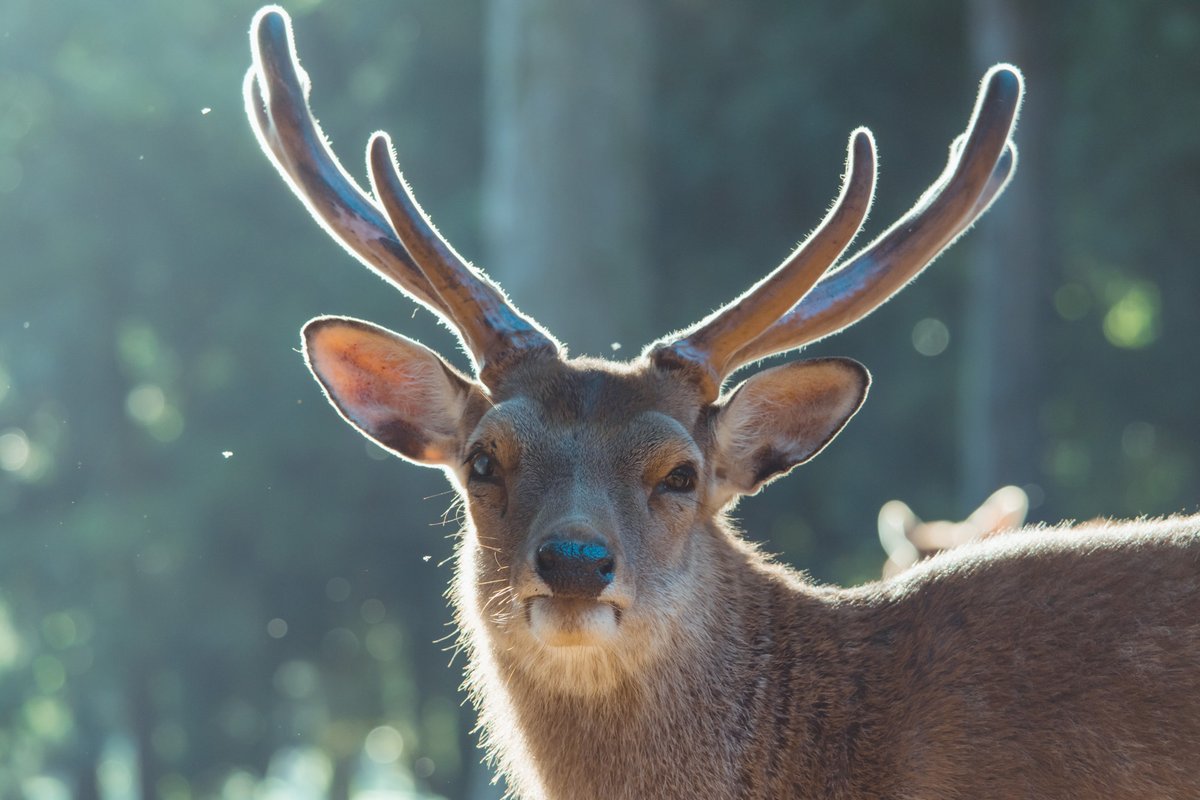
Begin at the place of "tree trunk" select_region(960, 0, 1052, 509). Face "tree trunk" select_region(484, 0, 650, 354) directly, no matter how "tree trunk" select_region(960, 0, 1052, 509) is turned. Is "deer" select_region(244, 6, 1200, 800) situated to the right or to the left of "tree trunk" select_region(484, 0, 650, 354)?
left

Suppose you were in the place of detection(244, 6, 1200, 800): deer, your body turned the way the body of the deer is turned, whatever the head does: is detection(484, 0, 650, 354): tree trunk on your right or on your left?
on your right

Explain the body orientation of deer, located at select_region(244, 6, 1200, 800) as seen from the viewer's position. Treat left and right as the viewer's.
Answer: facing the viewer and to the left of the viewer
